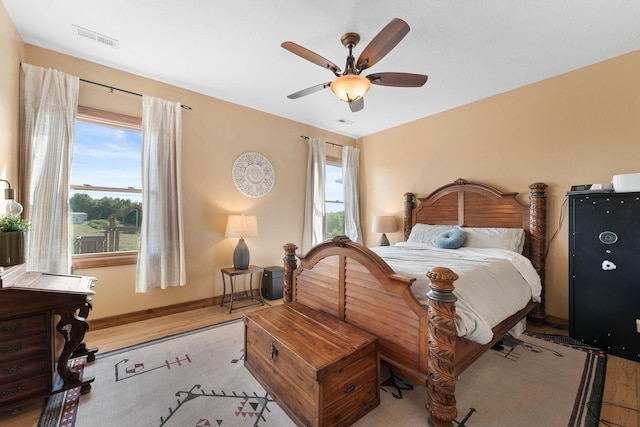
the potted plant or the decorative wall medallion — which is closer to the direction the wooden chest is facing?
the potted plant

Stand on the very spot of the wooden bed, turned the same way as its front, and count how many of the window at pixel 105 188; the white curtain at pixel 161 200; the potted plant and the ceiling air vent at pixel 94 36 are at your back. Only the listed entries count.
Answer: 0

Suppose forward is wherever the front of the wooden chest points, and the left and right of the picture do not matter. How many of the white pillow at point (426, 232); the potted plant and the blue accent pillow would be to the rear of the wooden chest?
2

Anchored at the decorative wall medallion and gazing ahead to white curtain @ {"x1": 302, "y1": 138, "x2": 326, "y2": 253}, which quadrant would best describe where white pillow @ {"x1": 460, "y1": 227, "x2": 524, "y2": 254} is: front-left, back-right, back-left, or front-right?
front-right

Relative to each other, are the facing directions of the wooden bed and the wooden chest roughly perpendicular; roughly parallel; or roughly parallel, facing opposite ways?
roughly parallel

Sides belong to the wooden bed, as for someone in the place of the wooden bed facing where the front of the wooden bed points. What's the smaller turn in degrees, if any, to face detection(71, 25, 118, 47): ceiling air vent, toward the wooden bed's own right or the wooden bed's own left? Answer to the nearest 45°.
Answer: approximately 45° to the wooden bed's own right

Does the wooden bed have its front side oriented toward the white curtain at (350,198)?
no

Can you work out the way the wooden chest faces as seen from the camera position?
facing the viewer and to the left of the viewer

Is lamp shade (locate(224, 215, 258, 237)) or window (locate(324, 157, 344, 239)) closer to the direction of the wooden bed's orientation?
the lamp shade

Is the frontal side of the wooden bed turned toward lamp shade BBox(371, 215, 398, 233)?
no

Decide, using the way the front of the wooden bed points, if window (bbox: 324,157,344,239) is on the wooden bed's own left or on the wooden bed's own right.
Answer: on the wooden bed's own right

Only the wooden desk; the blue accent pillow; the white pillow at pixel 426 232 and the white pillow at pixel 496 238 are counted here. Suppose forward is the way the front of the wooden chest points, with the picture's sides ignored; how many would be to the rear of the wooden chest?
3

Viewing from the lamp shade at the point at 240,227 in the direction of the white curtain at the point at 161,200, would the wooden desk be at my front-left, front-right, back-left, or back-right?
front-left

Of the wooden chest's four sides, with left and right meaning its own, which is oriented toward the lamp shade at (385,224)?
back

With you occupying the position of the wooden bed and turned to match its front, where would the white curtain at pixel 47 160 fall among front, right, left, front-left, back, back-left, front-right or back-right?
front-right

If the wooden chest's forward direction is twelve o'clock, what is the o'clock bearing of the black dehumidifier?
The black dehumidifier is roughly at 4 o'clock from the wooden chest.

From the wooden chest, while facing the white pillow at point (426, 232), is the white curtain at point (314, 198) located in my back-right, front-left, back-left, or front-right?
front-left

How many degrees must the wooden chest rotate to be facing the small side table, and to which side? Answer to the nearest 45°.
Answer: approximately 90° to its right

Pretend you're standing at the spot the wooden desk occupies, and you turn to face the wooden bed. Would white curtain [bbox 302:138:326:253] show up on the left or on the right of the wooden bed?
left

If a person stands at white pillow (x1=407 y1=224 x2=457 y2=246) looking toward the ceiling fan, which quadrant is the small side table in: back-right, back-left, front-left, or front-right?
front-right
